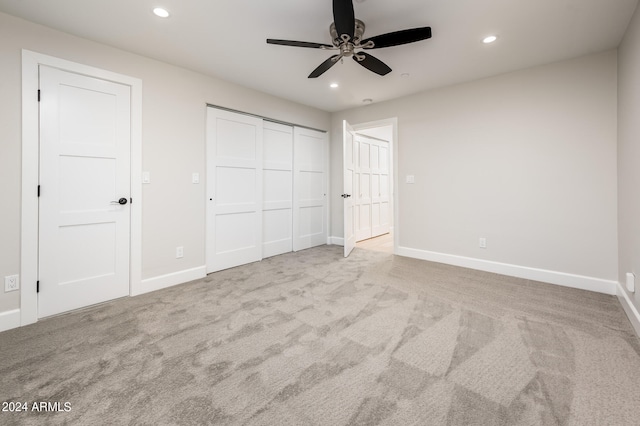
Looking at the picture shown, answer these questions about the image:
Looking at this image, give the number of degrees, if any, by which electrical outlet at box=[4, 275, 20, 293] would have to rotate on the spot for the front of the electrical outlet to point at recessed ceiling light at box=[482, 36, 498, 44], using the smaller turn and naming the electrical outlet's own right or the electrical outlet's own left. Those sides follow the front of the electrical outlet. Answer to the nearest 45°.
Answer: approximately 45° to the electrical outlet's own left

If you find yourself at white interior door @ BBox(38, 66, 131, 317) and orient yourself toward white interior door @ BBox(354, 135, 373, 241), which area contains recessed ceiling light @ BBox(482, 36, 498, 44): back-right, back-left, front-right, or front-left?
front-right

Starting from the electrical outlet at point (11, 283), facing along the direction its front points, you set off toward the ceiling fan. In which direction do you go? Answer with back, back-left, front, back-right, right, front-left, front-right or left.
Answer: front-left

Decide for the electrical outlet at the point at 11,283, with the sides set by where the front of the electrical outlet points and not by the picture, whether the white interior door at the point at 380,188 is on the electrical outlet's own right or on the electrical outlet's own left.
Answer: on the electrical outlet's own left

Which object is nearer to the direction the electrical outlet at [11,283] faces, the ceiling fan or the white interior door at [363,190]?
the ceiling fan

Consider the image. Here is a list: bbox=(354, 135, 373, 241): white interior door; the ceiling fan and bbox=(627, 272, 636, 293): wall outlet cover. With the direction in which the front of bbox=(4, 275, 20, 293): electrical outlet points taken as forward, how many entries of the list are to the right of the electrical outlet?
0

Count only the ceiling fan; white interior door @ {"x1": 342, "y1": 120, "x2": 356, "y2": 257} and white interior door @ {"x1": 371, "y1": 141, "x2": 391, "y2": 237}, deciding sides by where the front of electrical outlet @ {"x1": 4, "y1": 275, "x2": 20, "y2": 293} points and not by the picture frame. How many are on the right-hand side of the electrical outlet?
0

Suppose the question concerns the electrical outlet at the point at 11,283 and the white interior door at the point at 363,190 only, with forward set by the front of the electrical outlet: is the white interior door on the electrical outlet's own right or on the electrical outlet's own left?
on the electrical outlet's own left

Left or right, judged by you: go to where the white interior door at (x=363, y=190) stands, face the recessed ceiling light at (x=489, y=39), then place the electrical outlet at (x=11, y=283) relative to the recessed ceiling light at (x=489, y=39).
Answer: right

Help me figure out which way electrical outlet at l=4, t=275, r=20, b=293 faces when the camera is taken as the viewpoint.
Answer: facing the viewer
